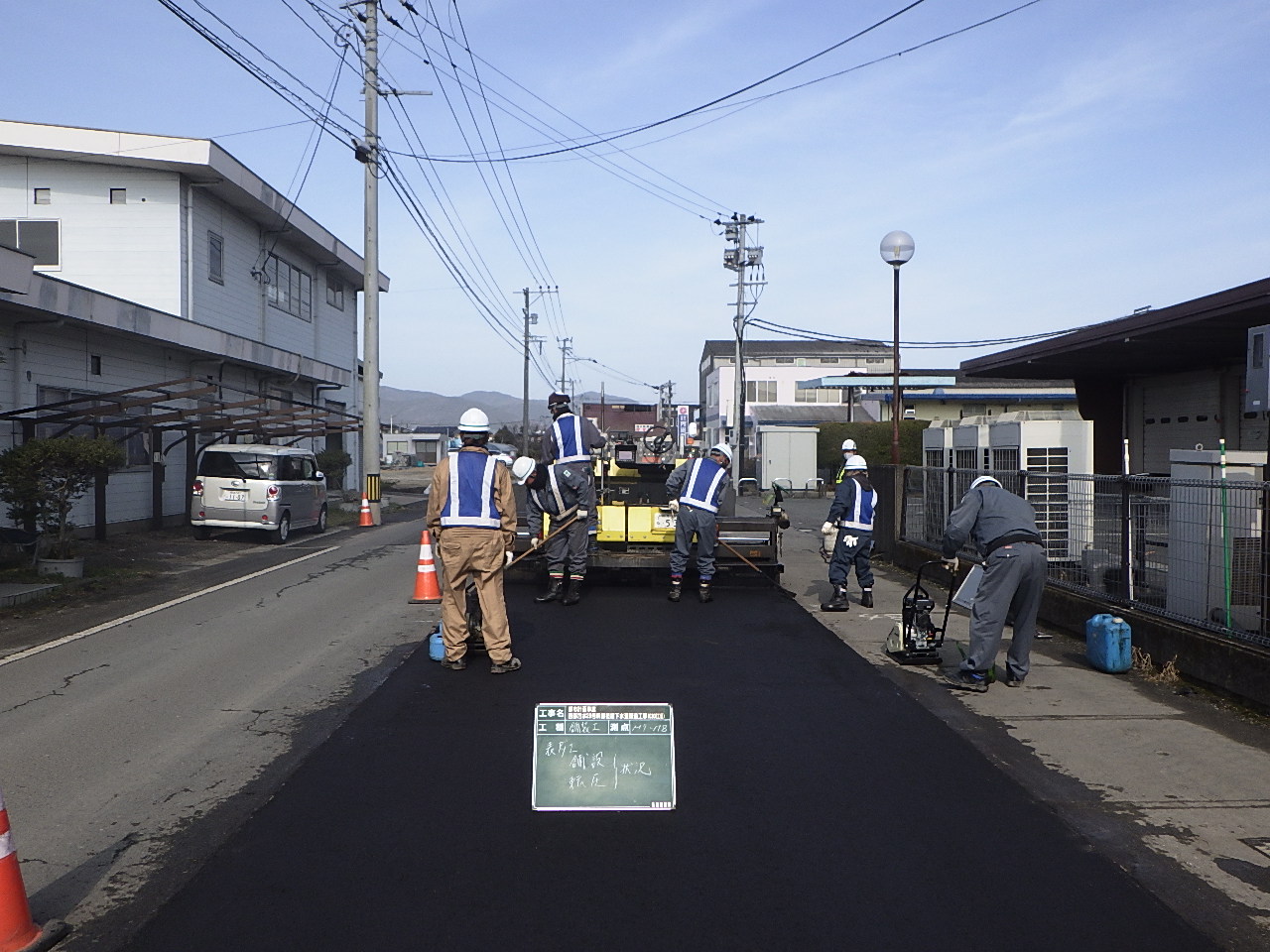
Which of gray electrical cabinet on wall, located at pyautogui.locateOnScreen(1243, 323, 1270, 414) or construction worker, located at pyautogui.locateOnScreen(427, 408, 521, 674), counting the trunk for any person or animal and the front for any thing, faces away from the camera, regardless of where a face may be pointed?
the construction worker

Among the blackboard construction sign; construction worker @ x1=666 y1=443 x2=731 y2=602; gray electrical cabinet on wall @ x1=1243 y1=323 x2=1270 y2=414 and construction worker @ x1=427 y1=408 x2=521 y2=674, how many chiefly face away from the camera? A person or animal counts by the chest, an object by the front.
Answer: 2

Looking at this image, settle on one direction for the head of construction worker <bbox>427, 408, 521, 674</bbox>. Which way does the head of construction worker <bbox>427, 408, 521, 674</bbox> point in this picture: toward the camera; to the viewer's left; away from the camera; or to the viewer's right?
away from the camera

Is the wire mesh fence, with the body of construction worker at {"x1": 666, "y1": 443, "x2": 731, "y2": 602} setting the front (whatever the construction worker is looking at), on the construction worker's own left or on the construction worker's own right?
on the construction worker's own right

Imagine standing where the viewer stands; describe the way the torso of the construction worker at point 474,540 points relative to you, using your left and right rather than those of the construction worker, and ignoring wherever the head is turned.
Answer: facing away from the viewer

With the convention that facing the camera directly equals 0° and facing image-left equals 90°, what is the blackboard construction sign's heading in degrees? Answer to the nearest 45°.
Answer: approximately 0°

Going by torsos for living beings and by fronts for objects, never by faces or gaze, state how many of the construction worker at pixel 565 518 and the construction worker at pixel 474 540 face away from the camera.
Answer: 1

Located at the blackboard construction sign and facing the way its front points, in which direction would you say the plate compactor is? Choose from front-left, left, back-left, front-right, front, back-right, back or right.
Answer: back-left

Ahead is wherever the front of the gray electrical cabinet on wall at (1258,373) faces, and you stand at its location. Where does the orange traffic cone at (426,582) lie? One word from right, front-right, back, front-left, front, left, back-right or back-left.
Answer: front-right

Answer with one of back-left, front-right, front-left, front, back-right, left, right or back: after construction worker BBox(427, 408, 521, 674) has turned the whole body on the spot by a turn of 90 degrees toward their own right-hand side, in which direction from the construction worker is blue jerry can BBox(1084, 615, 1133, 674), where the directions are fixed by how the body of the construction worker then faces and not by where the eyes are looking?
front

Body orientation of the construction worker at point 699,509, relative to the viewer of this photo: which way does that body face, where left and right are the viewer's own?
facing away from the viewer

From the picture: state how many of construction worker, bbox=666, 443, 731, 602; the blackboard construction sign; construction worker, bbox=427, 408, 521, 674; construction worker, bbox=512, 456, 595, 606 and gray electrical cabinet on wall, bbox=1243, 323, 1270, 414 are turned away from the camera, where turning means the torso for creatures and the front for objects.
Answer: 2
